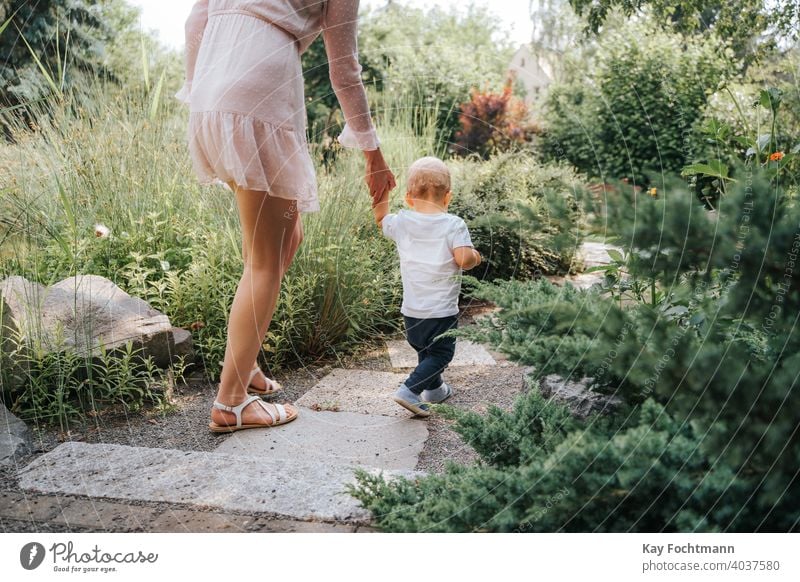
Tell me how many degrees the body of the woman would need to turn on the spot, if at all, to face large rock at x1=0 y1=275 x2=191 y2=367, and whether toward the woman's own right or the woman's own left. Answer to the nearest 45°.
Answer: approximately 90° to the woman's own left

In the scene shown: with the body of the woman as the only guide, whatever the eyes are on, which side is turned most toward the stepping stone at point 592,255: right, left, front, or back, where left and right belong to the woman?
front

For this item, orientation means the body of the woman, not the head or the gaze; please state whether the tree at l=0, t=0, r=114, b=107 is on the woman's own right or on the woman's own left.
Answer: on the woman's own left

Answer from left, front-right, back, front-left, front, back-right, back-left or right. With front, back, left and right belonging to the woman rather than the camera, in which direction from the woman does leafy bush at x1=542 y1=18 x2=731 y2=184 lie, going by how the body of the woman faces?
front

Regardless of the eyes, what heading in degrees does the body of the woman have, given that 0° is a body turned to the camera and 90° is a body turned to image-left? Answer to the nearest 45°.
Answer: approximately 225°

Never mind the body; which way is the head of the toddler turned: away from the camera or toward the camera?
away from the camera

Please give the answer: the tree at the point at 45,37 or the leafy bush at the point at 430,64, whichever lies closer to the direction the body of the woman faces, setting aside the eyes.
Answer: the leafy bush

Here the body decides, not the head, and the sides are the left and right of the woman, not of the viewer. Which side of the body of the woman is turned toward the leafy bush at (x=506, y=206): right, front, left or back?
front
